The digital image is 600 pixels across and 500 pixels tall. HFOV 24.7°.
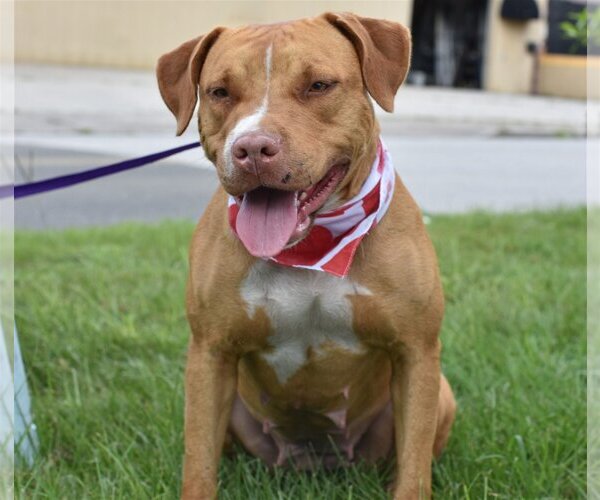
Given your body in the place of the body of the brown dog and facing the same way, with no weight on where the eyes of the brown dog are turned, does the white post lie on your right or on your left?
on your right

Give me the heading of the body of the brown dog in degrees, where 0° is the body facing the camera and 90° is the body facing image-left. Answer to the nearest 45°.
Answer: approximately 0°

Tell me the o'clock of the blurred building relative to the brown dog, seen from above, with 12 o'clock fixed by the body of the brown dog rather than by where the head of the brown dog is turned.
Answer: The blurred building is roughly at 6 o'clock from the brown dog.
